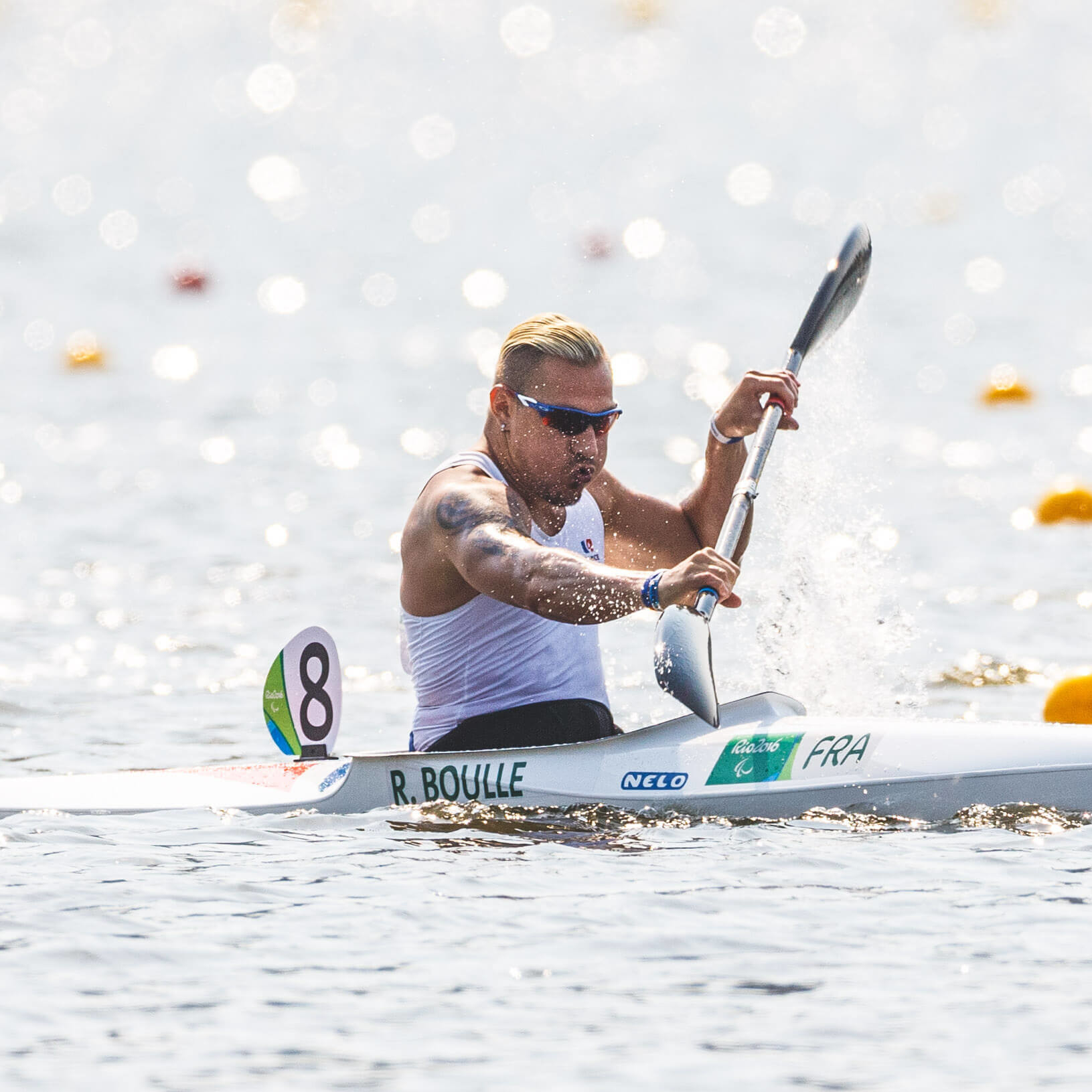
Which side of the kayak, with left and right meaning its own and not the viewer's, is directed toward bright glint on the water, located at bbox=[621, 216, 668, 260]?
left

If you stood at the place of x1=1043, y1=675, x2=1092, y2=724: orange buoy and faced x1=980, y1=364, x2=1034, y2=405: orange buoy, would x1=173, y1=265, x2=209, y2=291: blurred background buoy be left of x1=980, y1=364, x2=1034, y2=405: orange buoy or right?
left

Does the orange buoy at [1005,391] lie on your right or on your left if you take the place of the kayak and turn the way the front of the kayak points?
on your left

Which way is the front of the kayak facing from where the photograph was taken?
facing to the right of the viewer

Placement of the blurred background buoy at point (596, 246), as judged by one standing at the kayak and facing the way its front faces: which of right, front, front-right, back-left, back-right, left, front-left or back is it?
left

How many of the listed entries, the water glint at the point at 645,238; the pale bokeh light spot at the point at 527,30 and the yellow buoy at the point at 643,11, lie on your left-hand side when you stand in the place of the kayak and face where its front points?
3

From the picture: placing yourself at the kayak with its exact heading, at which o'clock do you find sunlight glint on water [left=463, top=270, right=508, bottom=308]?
The sunlight glint on water is roughly at 9 o'clock from the kayak.

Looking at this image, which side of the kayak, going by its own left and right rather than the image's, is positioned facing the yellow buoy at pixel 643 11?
left

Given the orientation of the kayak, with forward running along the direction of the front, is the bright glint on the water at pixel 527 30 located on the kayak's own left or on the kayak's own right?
on the kayak's own left
